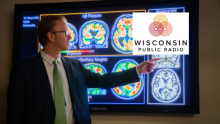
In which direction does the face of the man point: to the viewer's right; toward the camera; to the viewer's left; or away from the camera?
to the viewer's right

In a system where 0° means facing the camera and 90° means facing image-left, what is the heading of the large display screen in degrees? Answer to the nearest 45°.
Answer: approximately 0°

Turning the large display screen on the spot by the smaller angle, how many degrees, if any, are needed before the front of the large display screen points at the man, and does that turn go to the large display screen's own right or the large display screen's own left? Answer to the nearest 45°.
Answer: approximately 45° to the large display screen's own right

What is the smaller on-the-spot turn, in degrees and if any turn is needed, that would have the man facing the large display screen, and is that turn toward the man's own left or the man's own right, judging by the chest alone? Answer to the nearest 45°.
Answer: approximately 90° to the man's own left

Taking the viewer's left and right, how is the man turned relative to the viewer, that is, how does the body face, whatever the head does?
facing the viewer and to the right of the viewer

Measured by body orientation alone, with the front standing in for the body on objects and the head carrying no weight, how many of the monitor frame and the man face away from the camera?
0

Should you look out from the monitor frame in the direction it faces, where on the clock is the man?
The man is roughly at 2 o'clock from the monitor frame.
